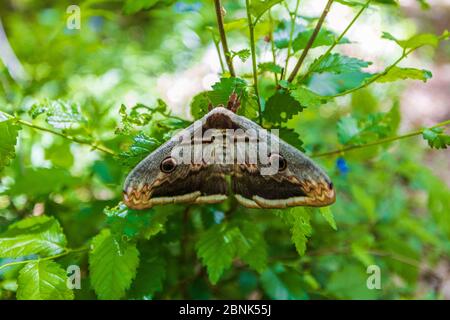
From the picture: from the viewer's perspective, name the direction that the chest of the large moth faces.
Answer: away from the camera

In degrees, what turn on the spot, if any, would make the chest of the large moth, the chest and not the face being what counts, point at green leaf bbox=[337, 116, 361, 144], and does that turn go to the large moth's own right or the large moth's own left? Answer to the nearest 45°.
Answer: approximately 45° to the large moth's own right

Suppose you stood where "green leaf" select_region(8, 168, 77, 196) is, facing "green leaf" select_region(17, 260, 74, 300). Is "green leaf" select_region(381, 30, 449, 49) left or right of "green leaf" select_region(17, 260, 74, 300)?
left
